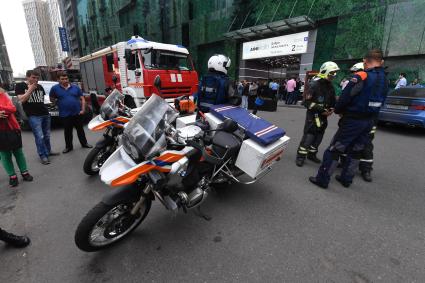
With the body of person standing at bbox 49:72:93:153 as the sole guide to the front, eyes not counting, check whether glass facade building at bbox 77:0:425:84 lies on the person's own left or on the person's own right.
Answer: on the person's own left

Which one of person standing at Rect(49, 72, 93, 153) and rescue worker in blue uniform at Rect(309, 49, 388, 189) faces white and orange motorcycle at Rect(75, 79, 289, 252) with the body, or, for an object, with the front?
the person standing

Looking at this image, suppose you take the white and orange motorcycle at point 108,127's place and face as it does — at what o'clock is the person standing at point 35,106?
The person standing is roughly at 3 o'clock from the white and orange motorcycle.

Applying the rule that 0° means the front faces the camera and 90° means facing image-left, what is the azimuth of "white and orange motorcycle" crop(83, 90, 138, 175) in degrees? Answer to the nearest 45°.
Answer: approximately 45°

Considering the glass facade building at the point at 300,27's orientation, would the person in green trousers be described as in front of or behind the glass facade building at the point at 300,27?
in front

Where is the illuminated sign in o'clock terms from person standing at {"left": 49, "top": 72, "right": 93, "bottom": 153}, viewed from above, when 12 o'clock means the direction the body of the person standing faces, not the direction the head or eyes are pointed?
The illuminated sign is roughly at 8 o'clock from the person standing.

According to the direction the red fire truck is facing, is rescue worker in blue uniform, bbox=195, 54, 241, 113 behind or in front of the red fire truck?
in front

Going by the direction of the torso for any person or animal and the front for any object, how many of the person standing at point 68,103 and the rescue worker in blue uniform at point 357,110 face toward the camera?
1

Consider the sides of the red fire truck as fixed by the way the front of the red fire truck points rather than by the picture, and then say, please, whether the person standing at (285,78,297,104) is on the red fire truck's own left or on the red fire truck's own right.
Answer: on the red fire truck's own left

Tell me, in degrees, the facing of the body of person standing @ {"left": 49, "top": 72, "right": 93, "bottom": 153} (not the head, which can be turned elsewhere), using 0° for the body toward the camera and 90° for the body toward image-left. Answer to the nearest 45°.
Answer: approximately 0°

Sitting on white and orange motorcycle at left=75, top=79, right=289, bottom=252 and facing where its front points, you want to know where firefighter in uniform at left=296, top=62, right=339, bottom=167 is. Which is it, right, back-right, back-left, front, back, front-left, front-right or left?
back

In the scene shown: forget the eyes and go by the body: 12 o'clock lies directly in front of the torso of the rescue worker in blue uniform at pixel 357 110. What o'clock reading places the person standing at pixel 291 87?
The person standing is roughly at 1 o'clock from the rescue worker in blue uniform.
